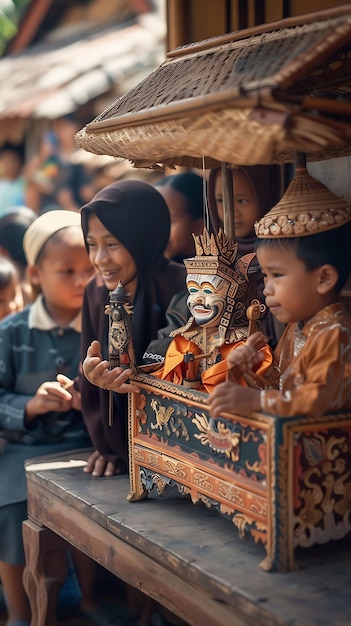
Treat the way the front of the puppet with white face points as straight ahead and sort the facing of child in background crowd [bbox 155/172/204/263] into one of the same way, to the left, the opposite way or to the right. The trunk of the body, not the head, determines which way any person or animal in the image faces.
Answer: the same way

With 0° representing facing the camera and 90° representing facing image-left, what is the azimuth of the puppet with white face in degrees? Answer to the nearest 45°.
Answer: approximately 45°

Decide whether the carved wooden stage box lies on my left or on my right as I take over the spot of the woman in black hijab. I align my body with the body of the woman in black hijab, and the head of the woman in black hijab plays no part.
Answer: on my left

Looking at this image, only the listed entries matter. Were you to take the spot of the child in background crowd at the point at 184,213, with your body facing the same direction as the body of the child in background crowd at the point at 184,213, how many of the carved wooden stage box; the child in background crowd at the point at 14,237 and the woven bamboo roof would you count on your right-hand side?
1

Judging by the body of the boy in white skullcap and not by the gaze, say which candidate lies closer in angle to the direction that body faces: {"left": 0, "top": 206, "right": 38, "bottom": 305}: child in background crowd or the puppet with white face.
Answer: the puppet with white face

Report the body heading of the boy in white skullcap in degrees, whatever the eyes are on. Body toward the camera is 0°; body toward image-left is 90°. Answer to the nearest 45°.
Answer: approximately 315°

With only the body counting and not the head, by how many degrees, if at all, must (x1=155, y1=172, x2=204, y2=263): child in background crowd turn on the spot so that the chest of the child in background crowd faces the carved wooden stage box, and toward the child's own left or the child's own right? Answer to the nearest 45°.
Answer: approximately 45° to the child's own left

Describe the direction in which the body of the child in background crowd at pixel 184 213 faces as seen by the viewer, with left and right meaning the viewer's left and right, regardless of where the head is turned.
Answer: facing the viewer and to the left of the viewer

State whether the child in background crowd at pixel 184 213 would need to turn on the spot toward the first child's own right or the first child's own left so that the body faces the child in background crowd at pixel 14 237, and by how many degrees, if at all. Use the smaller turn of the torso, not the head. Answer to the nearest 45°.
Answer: approximately 90° to the first child's own right

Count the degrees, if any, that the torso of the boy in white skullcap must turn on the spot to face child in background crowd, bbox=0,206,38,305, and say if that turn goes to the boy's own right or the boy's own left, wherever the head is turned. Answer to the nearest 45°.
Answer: approximately 135° to the boy's own left

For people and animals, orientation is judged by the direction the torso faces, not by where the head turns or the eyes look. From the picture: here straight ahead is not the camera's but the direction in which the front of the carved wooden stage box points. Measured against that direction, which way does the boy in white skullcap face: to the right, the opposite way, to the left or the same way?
to the left

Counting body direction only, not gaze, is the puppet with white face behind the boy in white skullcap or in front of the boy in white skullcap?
in front

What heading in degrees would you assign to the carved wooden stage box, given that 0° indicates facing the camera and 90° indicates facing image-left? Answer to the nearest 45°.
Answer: approximately 45°

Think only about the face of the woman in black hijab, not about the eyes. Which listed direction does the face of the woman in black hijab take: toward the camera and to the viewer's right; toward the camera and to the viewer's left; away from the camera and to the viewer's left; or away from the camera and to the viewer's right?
toward the camera and to the viewer's right
